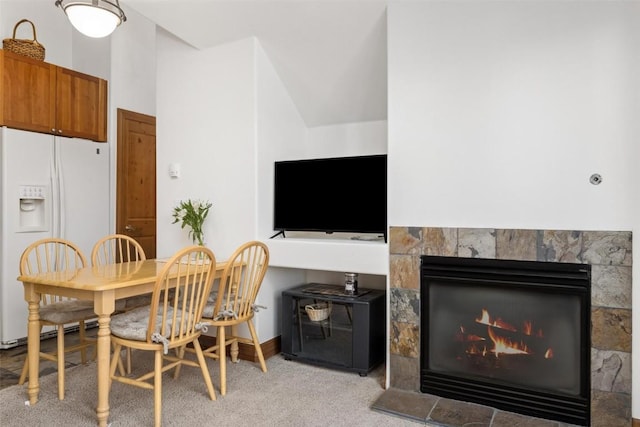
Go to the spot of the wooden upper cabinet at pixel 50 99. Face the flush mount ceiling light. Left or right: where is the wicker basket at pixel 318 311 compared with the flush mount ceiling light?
left

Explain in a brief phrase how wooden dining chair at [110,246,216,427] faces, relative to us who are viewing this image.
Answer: facing away from the viewer and to the left of the viewer

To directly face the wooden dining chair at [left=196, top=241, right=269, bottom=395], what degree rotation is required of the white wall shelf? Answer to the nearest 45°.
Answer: approximately 45° to its right

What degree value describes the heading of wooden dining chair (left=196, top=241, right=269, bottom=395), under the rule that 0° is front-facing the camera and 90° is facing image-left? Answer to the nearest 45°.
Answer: approximately 135°

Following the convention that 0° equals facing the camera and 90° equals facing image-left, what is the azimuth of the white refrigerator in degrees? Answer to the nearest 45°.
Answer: approximately 315°

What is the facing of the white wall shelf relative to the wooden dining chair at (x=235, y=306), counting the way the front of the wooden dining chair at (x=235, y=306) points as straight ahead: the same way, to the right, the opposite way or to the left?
to the left

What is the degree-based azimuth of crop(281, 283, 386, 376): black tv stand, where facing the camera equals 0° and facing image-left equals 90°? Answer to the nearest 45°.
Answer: approximately 45°
